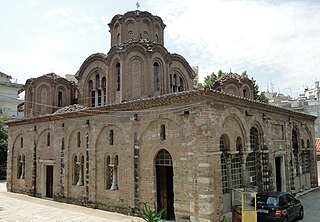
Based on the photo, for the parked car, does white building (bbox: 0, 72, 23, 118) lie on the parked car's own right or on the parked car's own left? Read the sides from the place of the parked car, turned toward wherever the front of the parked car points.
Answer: on the parked car's own left

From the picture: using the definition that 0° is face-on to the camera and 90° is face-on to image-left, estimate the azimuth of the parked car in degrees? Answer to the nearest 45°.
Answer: approximately 225°
